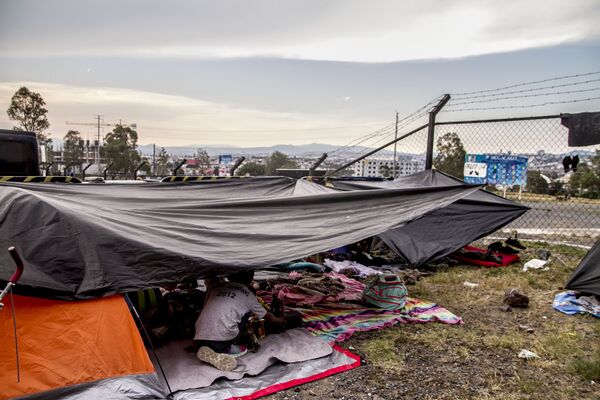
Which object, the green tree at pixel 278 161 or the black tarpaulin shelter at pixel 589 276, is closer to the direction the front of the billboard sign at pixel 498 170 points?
the black tarpaulin shelter

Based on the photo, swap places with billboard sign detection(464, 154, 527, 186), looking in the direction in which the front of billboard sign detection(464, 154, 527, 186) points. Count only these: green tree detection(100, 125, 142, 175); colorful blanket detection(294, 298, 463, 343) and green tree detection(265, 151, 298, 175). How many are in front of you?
1

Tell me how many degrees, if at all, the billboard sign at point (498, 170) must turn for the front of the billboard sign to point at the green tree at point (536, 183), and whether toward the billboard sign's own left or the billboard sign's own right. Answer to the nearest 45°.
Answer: approximately 135° to the billboard sign's own left

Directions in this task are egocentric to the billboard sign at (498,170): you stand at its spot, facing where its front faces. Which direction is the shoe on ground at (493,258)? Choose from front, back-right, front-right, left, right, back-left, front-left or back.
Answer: front

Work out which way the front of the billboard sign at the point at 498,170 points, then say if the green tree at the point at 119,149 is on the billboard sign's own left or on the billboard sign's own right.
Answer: on the billboard sign's own right

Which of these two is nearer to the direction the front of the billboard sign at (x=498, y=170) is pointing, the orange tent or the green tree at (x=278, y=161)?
the orange tent

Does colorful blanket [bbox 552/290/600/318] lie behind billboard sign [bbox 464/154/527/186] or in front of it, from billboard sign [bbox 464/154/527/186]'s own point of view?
in front

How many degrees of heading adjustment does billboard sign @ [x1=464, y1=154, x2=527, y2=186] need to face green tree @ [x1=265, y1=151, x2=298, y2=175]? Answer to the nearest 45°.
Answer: approximately 135° to its right

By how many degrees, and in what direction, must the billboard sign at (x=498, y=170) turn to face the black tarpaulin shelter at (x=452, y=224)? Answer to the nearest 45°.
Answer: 0° — it already faces it

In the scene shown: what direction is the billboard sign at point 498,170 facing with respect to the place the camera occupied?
facing the viewer

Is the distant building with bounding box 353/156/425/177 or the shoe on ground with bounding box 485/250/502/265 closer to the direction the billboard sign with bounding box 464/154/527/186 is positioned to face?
the shoe on ground

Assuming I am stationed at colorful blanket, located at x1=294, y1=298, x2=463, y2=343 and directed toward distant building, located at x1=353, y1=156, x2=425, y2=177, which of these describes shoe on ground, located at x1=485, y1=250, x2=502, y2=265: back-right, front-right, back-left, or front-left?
front-right

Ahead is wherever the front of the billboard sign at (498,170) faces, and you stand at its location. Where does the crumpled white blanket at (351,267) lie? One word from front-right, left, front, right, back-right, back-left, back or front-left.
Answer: front-right
